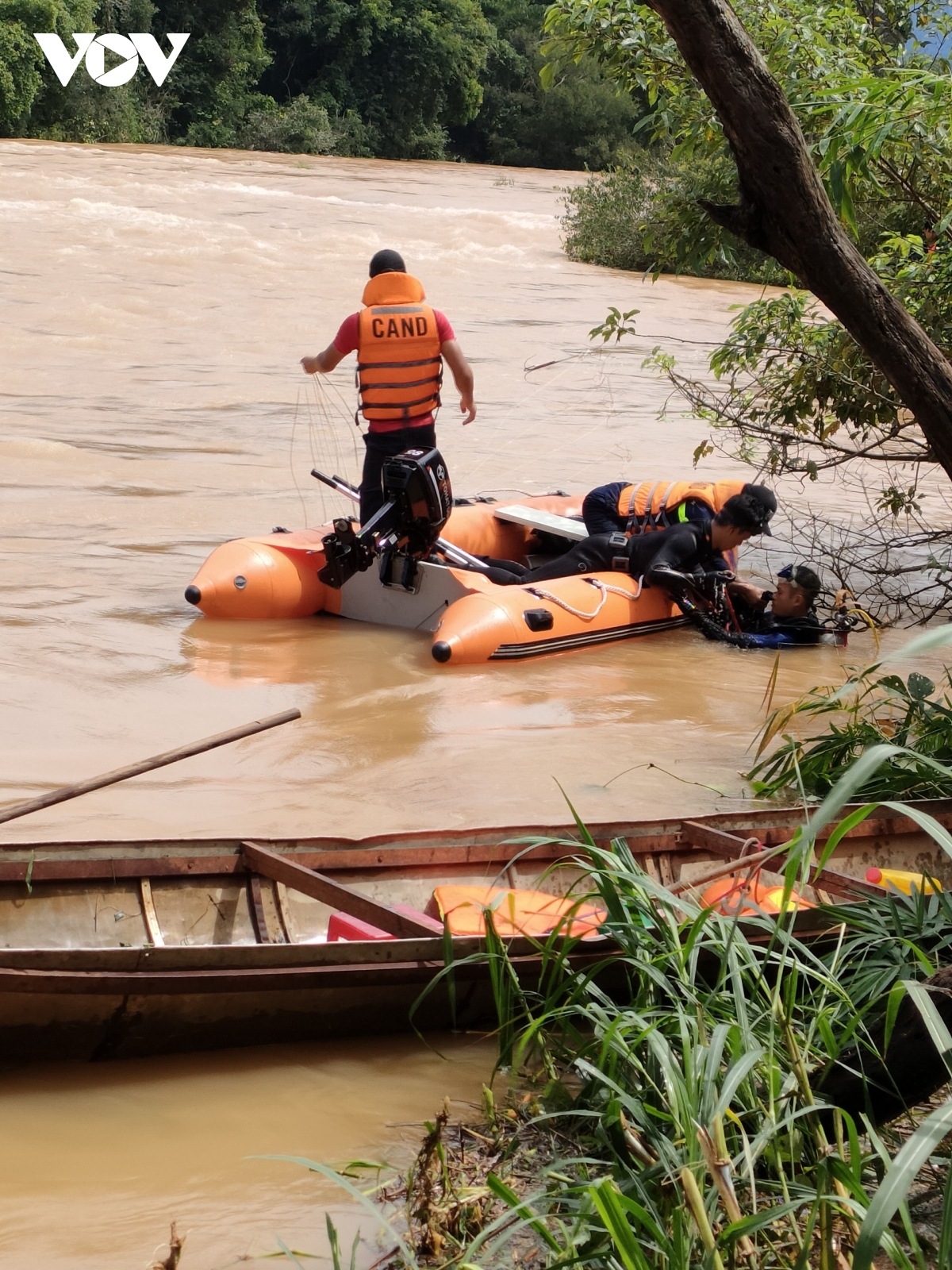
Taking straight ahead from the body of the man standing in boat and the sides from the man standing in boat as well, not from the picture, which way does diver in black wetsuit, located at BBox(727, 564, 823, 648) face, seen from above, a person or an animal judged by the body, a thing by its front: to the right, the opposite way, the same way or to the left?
to the left

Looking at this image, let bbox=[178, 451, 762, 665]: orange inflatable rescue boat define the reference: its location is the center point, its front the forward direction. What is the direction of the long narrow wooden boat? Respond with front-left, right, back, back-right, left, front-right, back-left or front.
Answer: back-right

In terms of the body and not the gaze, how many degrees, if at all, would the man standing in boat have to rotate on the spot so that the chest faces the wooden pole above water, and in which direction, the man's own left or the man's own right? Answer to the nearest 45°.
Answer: approximately 180°

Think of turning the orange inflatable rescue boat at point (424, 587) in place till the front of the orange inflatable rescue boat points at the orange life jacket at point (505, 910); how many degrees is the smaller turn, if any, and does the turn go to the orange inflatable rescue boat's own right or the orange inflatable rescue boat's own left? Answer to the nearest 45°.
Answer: approximately 135° to the orange inflatable rescue boat's own right

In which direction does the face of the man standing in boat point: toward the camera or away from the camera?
away from the camera

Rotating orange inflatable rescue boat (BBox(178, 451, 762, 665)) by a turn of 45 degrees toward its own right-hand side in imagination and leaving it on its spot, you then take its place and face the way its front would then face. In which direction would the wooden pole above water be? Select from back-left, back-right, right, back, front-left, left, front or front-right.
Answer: right

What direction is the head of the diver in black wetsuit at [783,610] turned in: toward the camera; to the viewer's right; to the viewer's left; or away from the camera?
to the viewer's left

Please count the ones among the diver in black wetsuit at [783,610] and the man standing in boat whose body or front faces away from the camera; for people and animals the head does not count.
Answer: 1

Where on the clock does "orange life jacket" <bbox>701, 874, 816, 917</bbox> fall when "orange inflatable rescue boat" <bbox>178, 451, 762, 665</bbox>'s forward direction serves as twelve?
The orange life jacket is roughly at 4 o'clock from the orange inflatable rescue boat.

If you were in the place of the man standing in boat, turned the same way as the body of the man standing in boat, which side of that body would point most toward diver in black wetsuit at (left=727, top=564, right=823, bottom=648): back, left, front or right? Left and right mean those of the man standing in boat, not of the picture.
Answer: right

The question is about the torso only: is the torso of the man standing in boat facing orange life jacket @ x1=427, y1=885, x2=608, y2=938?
no

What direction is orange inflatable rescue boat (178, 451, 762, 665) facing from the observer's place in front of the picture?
facing away from the viewer and to the right of the viewer

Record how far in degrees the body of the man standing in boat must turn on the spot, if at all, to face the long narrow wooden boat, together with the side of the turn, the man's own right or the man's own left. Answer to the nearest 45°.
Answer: approximately 180°

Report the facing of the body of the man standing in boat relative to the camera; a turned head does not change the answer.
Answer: away from the camera

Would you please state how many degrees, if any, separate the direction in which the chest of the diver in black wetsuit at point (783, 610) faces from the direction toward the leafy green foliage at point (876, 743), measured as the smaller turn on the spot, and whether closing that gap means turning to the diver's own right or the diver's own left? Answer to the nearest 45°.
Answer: approximately 90° to the diver's own left

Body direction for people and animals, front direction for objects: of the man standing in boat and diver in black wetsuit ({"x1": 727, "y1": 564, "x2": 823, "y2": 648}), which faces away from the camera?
the man standing in boat

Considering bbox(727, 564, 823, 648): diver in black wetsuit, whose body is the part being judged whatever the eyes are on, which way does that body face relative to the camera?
to the viewer's left
